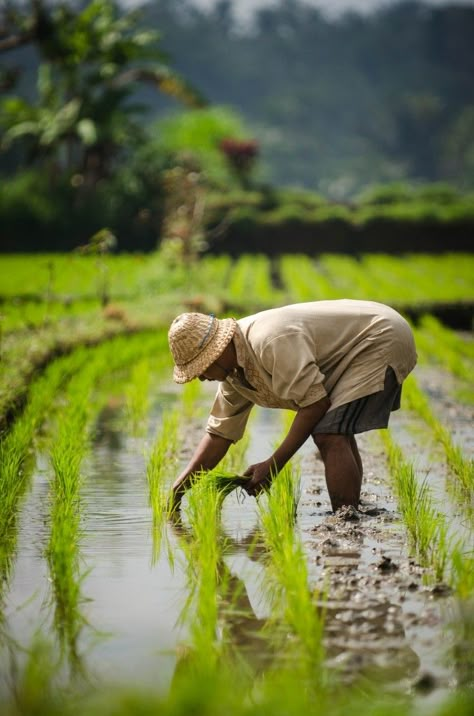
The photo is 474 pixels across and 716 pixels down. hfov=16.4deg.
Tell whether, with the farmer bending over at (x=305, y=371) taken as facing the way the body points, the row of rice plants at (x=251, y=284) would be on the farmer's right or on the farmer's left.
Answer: on the farmer's right

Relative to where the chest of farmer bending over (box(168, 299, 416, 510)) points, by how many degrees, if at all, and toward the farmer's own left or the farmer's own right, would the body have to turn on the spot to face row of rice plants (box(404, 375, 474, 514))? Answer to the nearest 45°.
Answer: approximately 135° to the farmer's own right

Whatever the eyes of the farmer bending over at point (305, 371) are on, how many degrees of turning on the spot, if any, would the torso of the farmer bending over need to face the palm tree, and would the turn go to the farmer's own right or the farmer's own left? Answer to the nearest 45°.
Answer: approximately 90° to the farmer's own right

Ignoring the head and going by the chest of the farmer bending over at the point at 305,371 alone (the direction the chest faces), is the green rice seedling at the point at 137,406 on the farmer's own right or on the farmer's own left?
on the farmer's own right

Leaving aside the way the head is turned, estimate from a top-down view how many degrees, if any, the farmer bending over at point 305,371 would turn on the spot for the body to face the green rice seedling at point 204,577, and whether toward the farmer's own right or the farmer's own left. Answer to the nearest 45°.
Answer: approximately 90° to the farmer's own left

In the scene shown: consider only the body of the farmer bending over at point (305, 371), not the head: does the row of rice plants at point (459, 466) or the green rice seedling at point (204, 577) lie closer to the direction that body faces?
the green rice seedling

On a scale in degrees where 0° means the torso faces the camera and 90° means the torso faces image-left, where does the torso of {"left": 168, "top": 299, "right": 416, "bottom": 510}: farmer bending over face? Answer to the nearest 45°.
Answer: approximately 90°

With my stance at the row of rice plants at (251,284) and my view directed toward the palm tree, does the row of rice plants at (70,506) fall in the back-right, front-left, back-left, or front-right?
back-left

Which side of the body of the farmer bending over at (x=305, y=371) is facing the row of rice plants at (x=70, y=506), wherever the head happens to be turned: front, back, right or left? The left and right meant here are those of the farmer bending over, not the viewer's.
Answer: front
